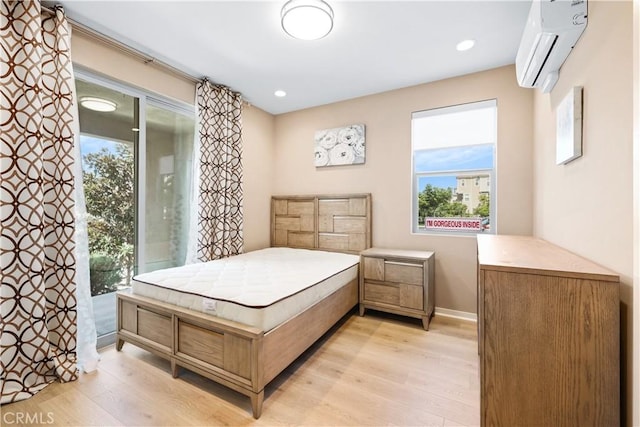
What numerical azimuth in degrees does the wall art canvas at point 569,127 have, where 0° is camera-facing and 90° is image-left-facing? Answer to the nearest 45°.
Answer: approximately 90°

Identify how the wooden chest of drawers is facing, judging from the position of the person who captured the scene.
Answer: facing to the left of the viewer

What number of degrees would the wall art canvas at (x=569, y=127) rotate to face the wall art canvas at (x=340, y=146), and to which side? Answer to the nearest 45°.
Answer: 0° — it already faces it

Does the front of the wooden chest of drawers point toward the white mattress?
yes

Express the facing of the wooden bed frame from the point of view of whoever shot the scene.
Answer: facing the viewer and to the left of the viewer

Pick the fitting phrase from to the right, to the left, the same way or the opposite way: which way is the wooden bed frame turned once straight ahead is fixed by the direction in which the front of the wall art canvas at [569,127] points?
to the left

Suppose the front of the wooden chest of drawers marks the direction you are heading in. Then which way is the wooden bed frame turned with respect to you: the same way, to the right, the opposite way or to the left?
to the left

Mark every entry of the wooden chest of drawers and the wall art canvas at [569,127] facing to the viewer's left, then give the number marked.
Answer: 2

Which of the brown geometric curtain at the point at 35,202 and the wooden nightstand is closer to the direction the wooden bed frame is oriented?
the brown geometric curtain

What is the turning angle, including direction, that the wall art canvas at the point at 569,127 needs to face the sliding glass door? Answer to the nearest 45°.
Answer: approximately 45° to its left

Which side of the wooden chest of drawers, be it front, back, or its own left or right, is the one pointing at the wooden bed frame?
front

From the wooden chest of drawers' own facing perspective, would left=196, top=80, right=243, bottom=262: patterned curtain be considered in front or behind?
in front
